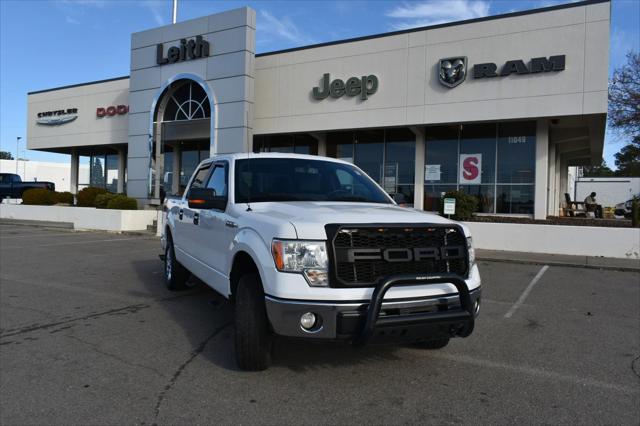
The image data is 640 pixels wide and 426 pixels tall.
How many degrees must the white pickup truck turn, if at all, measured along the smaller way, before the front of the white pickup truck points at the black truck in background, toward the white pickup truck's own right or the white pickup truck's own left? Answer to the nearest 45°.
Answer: approximately 180°

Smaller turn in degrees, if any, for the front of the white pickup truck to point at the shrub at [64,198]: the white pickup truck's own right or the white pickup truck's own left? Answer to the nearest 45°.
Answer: approximately 180°

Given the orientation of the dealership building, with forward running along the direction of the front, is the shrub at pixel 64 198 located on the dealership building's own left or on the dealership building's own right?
on the dealership building's own right

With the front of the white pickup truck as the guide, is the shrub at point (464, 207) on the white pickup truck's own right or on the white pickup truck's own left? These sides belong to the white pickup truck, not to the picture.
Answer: on the white pickup truck's own left

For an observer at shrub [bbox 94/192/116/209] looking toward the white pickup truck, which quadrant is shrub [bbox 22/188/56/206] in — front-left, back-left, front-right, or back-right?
back-right

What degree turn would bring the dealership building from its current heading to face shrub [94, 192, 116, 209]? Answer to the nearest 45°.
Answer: approximately 45° to its right

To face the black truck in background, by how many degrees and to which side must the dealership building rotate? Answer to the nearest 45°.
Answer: approximately 90° to its right

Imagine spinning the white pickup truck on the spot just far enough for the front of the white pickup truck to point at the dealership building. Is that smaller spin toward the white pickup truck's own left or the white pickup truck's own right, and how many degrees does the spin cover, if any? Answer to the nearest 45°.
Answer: approximately 135° to the white pickup truck's own left

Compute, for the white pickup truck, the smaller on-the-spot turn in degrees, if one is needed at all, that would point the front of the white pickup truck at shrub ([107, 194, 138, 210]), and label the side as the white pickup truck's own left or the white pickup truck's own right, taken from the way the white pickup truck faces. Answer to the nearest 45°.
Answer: approximately 180°

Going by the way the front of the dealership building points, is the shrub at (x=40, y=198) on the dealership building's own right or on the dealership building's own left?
on the dealership building's own right

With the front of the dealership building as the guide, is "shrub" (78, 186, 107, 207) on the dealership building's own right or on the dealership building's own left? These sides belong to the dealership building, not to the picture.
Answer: on the dealership building's own right

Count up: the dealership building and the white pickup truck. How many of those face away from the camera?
0

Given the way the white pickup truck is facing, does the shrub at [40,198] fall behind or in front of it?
behind

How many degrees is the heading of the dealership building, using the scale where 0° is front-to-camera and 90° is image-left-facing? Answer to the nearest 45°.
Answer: approximately 45°
